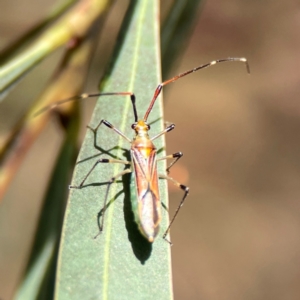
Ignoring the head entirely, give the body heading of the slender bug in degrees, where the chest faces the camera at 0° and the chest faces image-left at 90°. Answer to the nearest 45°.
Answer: approximately 180°
